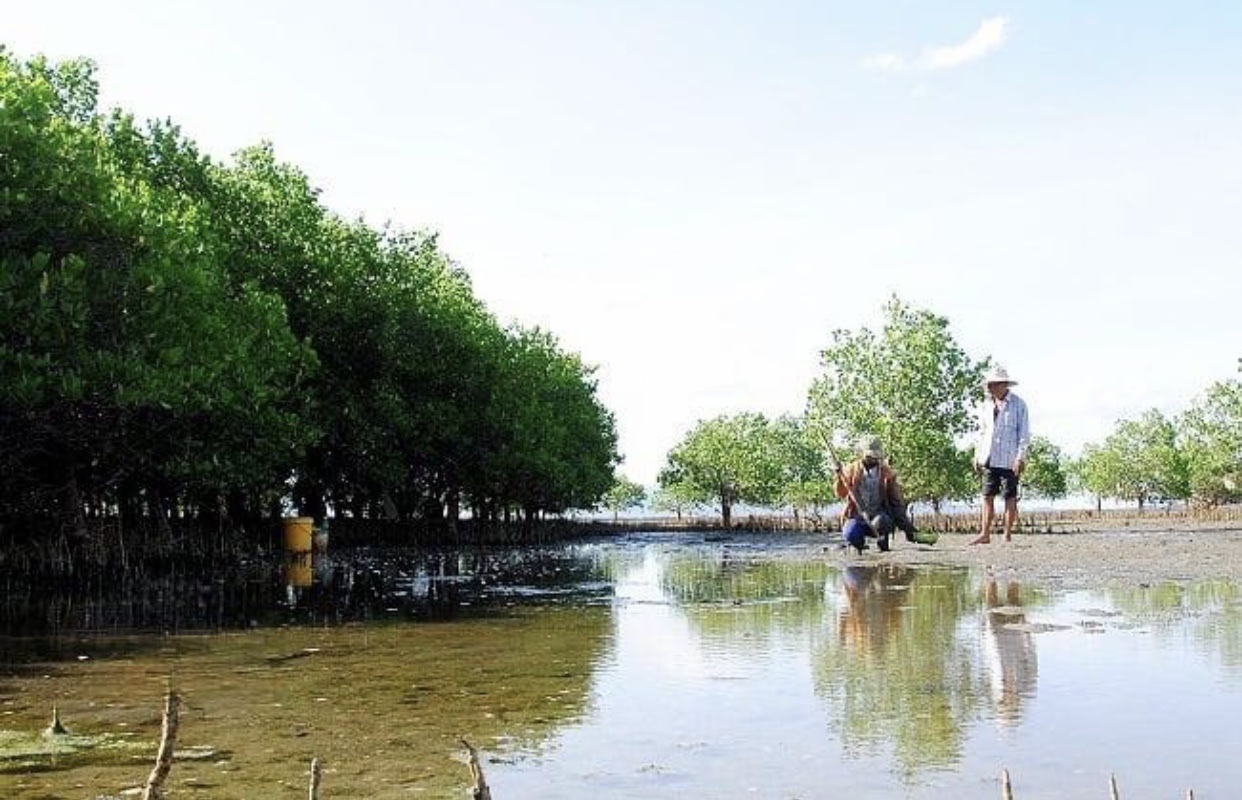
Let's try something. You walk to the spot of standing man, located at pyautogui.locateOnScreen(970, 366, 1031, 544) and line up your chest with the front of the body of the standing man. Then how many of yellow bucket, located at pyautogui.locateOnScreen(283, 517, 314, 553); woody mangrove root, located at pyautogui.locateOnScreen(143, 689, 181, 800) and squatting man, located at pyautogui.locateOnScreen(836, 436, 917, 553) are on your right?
2

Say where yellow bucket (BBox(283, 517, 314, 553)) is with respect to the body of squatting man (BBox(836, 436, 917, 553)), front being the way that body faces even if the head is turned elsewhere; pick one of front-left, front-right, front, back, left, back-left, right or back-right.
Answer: back-right

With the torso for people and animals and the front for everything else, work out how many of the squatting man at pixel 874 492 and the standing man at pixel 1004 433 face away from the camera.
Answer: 0

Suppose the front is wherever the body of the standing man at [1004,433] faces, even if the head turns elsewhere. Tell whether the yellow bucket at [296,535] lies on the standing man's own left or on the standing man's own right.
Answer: on the standing man's own right

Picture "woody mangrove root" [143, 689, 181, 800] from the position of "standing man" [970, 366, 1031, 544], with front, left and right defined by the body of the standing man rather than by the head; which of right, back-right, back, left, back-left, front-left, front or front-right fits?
front-left

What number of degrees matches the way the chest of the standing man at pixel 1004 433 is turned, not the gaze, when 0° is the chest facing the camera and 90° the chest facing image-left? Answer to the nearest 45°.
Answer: approximately 45°

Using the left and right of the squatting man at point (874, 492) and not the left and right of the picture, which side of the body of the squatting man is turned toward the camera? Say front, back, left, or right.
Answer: front

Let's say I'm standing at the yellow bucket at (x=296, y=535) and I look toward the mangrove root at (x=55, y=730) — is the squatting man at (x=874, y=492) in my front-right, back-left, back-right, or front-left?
front-left

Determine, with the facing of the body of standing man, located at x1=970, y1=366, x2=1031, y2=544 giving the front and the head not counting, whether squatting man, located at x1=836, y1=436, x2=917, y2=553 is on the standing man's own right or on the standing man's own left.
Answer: on the standing man's own right

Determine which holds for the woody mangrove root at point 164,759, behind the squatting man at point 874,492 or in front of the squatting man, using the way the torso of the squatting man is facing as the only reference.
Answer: in front

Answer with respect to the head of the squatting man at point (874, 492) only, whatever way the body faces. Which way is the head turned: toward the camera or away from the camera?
toward the camera
